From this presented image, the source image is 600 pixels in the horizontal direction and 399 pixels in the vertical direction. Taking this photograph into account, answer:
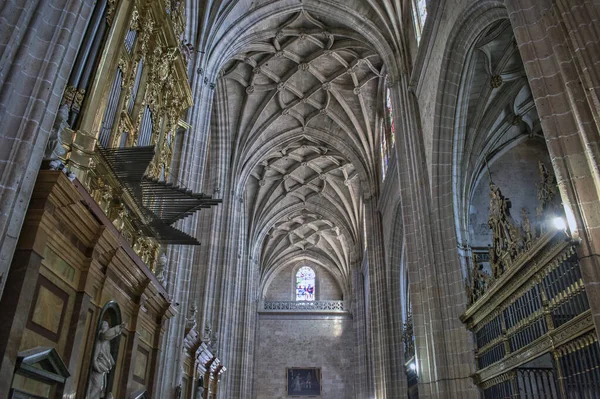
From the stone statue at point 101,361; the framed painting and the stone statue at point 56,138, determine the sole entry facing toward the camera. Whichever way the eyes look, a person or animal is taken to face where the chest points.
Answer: the framed painting

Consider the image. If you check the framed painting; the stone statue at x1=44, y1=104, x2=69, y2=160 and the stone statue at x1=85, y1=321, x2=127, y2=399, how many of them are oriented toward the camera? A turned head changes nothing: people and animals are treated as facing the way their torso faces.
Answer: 1

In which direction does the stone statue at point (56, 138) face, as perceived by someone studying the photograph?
facing to the right of the viewer

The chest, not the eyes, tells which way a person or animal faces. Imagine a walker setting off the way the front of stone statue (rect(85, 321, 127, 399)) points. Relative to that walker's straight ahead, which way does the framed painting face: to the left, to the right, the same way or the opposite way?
to the right

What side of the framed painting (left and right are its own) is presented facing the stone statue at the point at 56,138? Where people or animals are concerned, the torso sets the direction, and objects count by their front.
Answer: front

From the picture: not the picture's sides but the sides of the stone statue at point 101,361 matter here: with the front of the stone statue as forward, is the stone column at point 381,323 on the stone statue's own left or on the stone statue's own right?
on the stone statue's own left

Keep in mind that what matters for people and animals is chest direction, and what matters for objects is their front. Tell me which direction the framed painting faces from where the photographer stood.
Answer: facing the viewer

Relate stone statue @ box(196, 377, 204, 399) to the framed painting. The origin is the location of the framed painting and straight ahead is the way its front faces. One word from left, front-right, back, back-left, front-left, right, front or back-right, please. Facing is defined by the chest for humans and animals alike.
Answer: front

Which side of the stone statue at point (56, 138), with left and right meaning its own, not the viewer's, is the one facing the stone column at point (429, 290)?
front

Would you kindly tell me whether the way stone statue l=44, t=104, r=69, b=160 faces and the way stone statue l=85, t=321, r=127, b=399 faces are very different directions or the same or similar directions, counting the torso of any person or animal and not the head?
same or similar directions

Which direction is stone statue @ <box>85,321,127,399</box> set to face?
to the viewer's right

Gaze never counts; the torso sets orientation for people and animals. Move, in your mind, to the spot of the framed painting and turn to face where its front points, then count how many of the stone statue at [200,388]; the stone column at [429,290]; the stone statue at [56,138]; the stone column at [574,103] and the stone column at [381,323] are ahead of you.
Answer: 5

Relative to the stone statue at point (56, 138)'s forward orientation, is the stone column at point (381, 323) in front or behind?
in front

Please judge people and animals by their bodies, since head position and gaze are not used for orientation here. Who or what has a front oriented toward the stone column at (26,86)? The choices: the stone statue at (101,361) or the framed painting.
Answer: the framed painting

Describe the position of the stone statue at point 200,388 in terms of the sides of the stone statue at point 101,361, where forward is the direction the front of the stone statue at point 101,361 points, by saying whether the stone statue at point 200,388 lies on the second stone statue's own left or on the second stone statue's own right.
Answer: on the second stone statue's own left

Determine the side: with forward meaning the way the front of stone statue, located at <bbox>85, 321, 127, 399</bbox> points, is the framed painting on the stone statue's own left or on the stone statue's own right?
on the stone statue's own left
